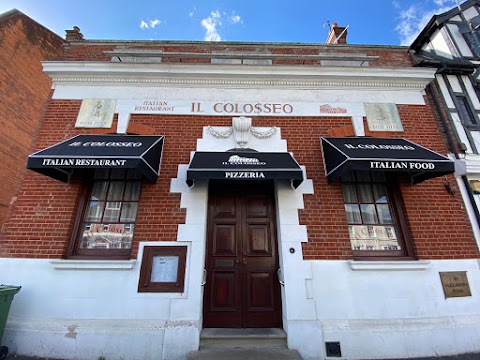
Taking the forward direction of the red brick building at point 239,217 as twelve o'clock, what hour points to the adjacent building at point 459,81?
The adjacent building is roughly at 9 o'clock from the red brick building.

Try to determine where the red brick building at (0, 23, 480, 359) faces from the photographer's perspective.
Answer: facing the viewer

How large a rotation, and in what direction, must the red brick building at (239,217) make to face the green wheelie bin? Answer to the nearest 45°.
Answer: approximately 90° to its right

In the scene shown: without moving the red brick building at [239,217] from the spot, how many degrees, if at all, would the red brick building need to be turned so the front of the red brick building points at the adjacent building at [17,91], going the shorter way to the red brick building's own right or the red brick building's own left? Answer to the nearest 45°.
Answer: approximately 90° to the red brick building's own right
